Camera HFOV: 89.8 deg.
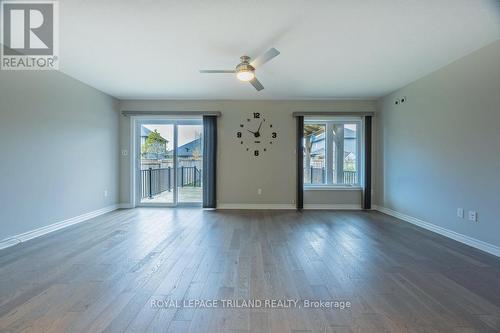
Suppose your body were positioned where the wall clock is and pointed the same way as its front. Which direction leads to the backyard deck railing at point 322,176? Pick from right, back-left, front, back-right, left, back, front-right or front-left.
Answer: left

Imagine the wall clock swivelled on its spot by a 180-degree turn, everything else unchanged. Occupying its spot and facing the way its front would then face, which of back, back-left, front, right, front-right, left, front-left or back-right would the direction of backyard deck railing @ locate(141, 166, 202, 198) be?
left

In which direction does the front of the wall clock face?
toward the camera

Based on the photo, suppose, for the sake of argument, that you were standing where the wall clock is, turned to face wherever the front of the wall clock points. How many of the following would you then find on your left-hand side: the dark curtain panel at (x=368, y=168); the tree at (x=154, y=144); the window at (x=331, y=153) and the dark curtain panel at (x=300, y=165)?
3

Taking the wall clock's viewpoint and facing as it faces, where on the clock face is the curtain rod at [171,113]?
The curtain rod is roughly at 3 o'clock from the wall clock.

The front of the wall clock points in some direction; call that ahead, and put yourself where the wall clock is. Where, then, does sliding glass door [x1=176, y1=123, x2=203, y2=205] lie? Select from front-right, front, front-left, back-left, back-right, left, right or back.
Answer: right

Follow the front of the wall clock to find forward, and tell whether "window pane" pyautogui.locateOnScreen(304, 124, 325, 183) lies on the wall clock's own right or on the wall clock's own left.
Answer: on the wall clock's own left

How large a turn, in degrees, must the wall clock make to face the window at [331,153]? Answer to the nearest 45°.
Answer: approximately 90° to its left

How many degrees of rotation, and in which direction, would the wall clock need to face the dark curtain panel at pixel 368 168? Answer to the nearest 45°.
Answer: approximately 90° to its left

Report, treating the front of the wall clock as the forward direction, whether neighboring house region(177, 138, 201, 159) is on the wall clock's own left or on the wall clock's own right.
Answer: on the wall clock's own right

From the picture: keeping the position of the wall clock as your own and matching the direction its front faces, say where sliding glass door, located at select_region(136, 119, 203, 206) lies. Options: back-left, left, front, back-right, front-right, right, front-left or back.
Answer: right

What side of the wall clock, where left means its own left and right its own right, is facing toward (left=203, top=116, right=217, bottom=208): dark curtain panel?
right

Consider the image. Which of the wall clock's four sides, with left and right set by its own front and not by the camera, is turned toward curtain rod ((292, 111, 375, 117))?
left
